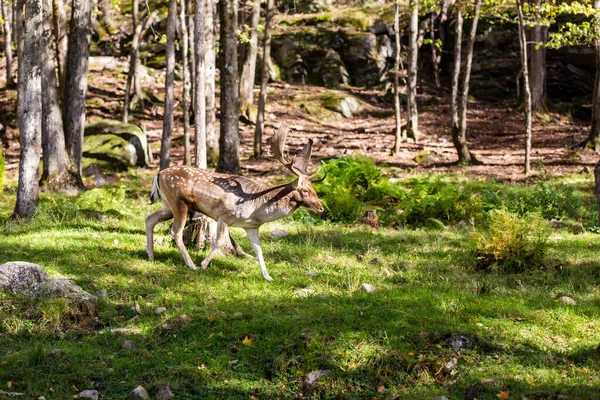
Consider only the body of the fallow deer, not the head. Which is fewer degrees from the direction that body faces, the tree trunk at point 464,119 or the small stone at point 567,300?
the small stone

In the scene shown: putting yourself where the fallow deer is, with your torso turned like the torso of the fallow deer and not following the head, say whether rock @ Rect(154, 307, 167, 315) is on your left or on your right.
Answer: on your right

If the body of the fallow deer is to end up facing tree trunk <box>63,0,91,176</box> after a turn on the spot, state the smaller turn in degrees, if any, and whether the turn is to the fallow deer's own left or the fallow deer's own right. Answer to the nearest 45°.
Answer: approximately 135° to the fallow deer's own left

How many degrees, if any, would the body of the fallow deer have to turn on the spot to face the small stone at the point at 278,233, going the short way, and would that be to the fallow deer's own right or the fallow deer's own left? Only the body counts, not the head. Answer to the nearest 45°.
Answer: approximately 90° to the fallow deer's own left

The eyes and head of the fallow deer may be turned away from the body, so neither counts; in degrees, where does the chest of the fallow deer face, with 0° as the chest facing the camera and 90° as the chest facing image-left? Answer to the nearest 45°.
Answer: approximately 270°

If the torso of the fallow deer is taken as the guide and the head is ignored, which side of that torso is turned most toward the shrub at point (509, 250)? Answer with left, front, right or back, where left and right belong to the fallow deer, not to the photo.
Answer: front

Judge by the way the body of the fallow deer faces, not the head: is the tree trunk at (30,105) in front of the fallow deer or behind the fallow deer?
behind

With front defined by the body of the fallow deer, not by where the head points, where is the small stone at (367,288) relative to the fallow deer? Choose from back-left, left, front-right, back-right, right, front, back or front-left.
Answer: front-right

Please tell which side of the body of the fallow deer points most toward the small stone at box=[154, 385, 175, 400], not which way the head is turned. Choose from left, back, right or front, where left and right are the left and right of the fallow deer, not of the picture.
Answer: right

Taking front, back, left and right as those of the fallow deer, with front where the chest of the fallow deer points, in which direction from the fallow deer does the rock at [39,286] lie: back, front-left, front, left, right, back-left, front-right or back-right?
back-right

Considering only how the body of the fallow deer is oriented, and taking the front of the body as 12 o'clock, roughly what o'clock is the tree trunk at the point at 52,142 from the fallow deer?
The tree trunk is roughly at 8 o'clock from the fallow deer.

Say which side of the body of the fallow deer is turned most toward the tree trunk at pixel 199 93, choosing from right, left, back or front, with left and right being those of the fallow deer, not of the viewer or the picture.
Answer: left
